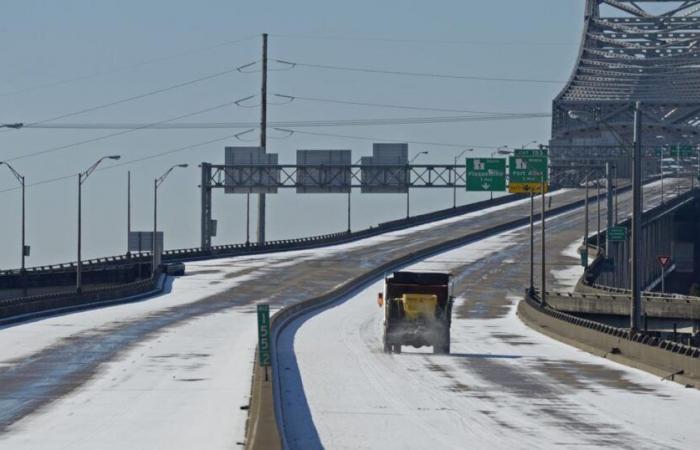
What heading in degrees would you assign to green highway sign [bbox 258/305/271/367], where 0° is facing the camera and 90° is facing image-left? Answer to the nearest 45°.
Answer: approximately 0°
